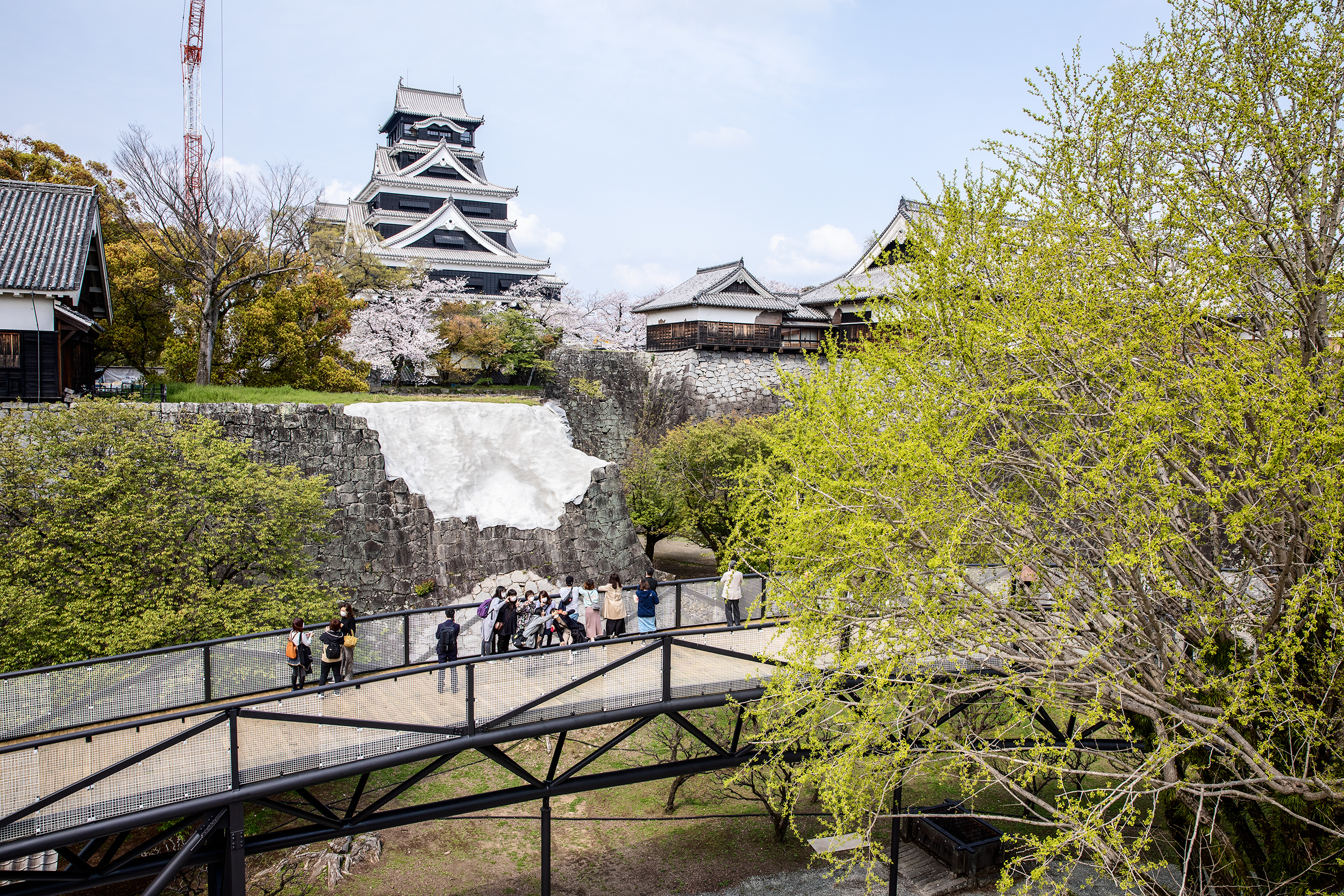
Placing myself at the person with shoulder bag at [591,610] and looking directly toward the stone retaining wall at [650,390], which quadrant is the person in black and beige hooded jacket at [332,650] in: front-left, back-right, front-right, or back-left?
back-left

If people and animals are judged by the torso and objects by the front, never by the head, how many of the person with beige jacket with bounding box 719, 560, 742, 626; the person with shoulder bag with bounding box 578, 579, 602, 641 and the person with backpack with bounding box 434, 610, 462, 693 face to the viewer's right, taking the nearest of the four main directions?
0

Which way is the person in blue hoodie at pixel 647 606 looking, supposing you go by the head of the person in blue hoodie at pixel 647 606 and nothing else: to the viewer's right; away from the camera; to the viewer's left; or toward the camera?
away from the camera

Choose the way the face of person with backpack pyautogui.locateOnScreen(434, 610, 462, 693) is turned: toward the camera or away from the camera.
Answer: away from the camera

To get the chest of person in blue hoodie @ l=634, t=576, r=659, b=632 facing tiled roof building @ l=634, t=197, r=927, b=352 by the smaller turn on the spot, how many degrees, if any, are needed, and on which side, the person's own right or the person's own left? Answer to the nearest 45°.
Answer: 0° — they already face it

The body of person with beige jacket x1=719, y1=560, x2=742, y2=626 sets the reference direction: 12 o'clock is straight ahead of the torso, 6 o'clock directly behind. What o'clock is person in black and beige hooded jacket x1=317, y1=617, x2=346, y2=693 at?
The person in black and beige hooded jacket is roughly at 8 o'clock from the person with beige jacket.

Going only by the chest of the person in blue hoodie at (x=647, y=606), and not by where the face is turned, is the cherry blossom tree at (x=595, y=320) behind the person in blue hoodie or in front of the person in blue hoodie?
in front

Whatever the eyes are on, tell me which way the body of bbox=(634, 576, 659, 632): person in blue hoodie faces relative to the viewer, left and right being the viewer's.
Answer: facing away from the viewer

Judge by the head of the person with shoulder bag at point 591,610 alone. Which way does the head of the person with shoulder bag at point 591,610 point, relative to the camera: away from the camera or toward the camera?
away from the camera

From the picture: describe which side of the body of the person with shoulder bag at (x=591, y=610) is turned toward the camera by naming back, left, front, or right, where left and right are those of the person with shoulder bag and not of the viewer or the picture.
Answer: back
